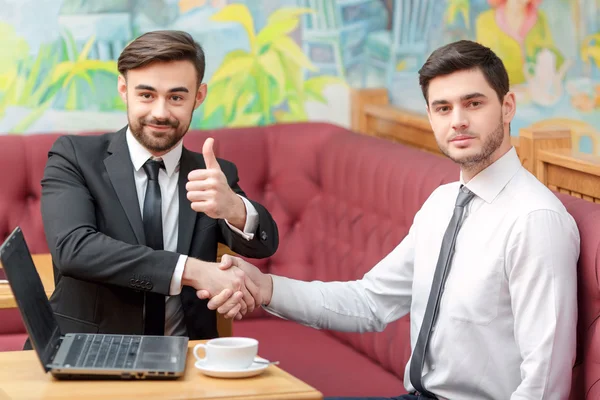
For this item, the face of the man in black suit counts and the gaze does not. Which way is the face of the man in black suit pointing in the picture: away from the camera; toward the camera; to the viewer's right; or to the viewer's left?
toward the camera

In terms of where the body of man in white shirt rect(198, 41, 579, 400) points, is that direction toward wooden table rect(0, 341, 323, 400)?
yes

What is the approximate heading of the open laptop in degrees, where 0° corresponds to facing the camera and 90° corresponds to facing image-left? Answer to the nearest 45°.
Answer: approximately 270°

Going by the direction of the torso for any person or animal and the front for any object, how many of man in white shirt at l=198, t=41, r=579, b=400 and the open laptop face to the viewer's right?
1

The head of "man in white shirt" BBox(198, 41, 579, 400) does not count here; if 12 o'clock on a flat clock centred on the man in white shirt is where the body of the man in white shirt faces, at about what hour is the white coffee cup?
The white coffee cup is roughly at 12 o'clock from the man in white shirt.

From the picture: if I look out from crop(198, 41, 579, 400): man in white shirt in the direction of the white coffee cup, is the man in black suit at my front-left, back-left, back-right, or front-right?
front-right

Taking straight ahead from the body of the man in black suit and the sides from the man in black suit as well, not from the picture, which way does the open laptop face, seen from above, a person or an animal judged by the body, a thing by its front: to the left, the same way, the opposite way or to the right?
to the left

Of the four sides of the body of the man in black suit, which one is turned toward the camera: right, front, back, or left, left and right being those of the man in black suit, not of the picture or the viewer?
front

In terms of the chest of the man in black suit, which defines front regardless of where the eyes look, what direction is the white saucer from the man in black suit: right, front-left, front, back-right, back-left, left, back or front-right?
front

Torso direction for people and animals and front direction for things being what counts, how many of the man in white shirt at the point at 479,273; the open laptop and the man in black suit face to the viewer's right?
1

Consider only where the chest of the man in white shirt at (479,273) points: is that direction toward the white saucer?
yes

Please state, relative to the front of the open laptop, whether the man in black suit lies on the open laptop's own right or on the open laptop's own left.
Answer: on the open laptop's own left

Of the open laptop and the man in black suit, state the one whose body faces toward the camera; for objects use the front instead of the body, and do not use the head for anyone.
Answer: the man in black suit

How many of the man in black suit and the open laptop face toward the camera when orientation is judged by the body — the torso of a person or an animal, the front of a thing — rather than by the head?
1

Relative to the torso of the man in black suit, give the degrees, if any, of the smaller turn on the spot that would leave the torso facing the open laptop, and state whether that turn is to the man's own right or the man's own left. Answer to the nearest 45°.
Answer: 0° — they already face it

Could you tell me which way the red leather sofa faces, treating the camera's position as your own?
facing the viewer and to the left of the viewer
